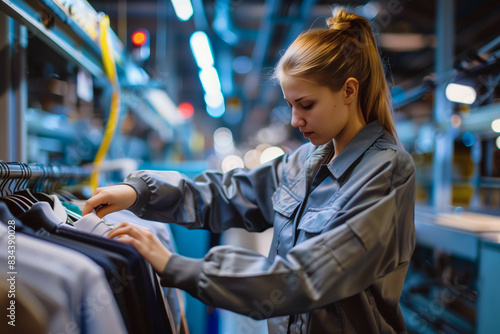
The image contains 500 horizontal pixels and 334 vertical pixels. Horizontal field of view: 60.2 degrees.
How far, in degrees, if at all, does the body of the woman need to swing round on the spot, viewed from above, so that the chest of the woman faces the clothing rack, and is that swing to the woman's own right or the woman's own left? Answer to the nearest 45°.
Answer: approximately 45° to the woman's own right

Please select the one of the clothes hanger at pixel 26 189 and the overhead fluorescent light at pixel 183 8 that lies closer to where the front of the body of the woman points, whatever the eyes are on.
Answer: the clothes hanger

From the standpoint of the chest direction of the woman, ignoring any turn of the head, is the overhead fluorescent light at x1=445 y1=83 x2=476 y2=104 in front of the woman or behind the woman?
behind

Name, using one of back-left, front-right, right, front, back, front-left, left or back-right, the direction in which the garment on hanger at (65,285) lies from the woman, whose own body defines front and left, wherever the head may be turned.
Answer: front

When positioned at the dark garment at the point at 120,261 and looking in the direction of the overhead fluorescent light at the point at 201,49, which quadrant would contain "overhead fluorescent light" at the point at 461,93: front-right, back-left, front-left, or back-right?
front-right

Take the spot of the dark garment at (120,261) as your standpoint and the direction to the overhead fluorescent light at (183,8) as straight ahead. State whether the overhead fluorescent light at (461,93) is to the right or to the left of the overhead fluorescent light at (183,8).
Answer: right

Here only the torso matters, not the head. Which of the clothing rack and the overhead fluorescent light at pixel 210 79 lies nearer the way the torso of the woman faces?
the clothing rack

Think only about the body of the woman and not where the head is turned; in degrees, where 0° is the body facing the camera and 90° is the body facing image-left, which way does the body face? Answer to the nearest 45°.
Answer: approximately 45°

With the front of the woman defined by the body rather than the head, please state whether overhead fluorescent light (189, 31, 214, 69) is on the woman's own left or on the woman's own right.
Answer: on the woman's own right

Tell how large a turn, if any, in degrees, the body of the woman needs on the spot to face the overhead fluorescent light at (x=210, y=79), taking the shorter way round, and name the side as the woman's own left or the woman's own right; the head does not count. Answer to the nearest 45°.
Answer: approximately 135° to the woman's own right

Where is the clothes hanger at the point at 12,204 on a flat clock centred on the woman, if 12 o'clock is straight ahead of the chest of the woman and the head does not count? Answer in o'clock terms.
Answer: The clothes hanger is roughly at 1 o'clock from the woman.

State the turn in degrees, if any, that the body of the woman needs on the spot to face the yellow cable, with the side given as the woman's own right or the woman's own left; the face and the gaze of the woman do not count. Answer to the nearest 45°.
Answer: approximately 90° to the woman's own right
